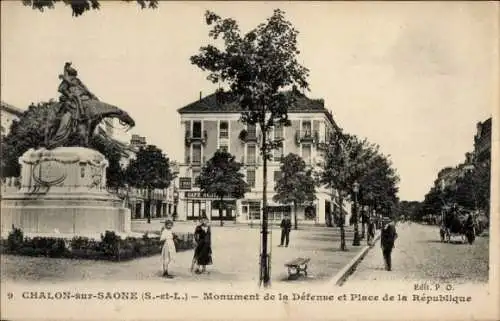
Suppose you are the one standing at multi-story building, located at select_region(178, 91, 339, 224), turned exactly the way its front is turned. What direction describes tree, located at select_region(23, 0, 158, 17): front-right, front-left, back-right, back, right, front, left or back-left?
front-right

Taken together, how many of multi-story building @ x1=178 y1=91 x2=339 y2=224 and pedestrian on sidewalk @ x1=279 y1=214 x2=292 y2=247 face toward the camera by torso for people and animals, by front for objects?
2
